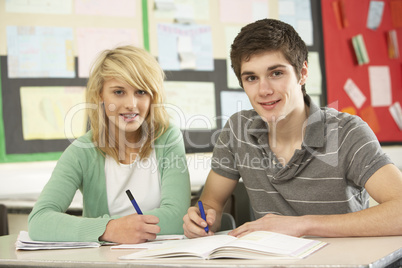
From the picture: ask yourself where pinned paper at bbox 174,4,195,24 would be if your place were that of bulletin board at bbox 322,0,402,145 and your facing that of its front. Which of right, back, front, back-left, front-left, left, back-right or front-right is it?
front-right

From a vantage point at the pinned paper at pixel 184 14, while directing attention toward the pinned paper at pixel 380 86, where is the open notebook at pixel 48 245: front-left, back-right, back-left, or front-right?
back-right

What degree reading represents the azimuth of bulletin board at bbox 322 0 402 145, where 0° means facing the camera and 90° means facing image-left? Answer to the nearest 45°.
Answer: approximately 0°

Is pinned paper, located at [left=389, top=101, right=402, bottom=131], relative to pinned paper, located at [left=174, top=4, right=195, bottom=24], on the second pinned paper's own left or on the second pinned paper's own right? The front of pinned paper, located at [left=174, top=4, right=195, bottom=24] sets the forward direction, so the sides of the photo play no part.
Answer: on the second pinned paper's own left

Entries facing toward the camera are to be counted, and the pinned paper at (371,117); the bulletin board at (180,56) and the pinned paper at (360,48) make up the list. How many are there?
3

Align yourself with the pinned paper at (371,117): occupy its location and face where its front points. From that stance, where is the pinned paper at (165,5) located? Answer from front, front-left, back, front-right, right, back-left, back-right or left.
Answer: front-right

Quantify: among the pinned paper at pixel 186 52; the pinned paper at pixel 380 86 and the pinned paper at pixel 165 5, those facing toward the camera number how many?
3

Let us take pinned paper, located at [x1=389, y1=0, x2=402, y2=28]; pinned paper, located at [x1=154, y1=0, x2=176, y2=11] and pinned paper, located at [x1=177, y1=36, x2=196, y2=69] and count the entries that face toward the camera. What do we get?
3
